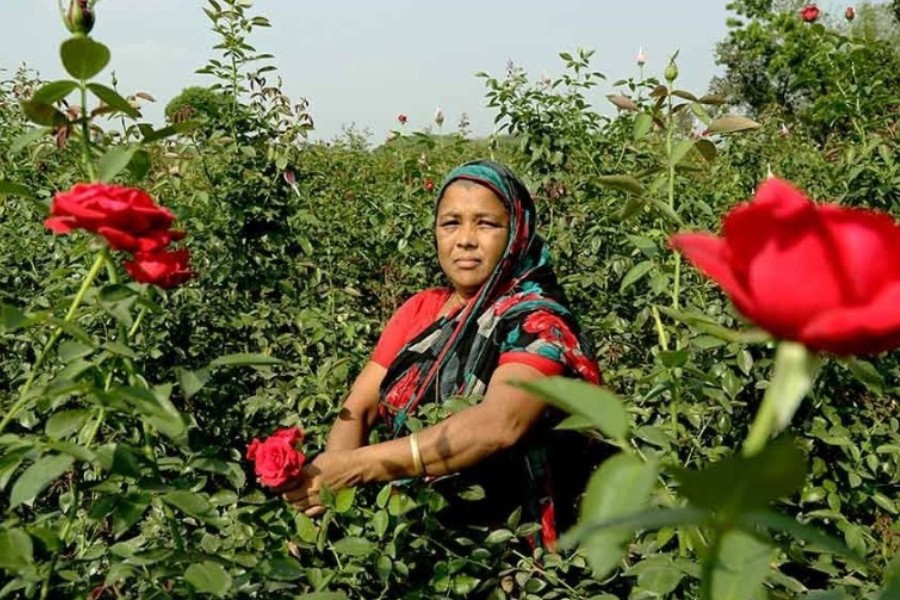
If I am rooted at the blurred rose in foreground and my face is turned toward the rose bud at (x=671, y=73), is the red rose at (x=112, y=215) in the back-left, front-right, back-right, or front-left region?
front-left

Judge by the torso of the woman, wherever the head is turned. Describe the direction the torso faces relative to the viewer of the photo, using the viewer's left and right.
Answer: facing the viewer and to the left of the viewer

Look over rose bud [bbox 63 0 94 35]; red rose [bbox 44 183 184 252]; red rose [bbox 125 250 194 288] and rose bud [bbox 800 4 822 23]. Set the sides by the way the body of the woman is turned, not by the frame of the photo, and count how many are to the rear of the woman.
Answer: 1

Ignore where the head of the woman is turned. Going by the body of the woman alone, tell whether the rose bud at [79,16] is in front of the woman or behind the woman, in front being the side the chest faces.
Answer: in front

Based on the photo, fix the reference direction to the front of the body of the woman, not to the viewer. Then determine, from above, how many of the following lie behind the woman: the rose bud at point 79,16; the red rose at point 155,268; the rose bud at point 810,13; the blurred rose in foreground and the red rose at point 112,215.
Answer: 1

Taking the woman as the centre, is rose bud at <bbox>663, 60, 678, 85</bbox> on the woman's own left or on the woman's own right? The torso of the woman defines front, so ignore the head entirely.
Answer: on the woman's own left

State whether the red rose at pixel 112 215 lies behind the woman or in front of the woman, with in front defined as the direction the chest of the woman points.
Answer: in front

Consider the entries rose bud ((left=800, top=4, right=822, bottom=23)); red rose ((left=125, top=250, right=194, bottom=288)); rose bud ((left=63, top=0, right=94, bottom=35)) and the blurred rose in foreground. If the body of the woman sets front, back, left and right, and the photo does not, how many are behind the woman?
1

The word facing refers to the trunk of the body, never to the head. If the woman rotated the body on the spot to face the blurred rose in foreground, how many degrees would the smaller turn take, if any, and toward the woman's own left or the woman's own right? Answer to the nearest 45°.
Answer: approximately 45° to the woman's own left

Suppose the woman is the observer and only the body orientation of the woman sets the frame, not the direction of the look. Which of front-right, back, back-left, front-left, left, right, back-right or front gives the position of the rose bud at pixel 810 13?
back
